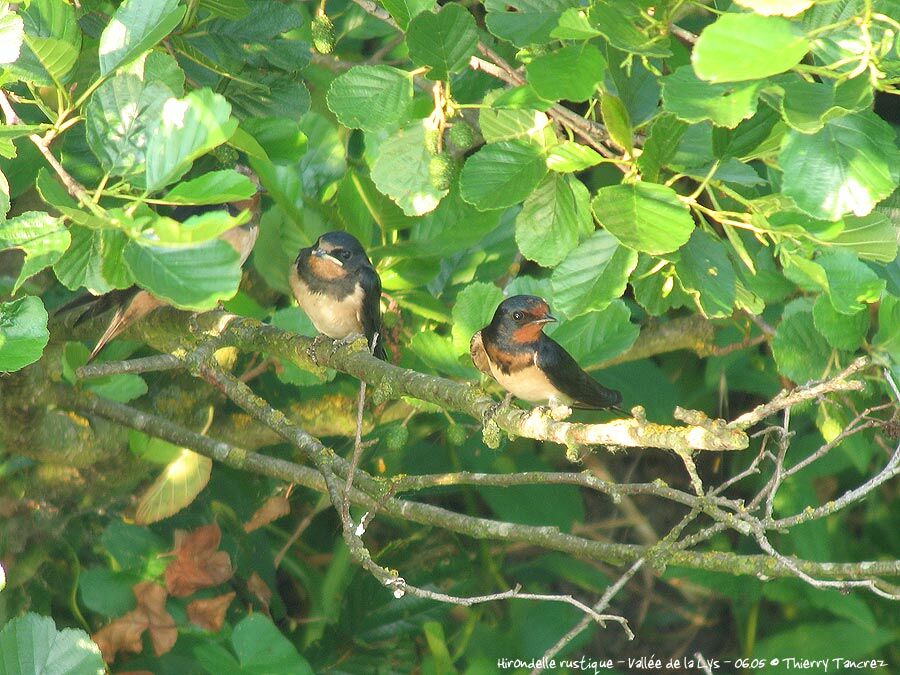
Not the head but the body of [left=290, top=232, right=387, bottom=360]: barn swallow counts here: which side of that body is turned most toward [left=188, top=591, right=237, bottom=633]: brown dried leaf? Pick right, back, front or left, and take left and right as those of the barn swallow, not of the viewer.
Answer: front

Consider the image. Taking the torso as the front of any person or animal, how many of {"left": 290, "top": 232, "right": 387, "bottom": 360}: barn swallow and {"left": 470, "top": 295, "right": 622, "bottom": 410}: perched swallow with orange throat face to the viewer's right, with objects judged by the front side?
0

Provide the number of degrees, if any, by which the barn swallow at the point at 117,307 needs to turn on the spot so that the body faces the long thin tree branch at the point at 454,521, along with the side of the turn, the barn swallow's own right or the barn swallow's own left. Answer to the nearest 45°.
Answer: approximately 45° to the barn swallow's own right

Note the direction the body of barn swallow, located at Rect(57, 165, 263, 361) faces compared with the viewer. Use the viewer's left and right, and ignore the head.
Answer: facing to the right of the viewer

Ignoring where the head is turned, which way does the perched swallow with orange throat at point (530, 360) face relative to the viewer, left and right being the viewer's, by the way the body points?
facing the viewer and to the left of the viewer

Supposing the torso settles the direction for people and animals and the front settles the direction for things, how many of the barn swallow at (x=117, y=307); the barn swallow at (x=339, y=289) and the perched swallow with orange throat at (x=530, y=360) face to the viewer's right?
1

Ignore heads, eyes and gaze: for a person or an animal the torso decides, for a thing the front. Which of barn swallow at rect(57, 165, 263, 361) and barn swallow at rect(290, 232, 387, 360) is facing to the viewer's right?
barn swallow at rect(57, 165, 263, 361)

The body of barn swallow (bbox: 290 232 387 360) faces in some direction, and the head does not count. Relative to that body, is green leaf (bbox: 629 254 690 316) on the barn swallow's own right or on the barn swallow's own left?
on the barn swallow's own left
